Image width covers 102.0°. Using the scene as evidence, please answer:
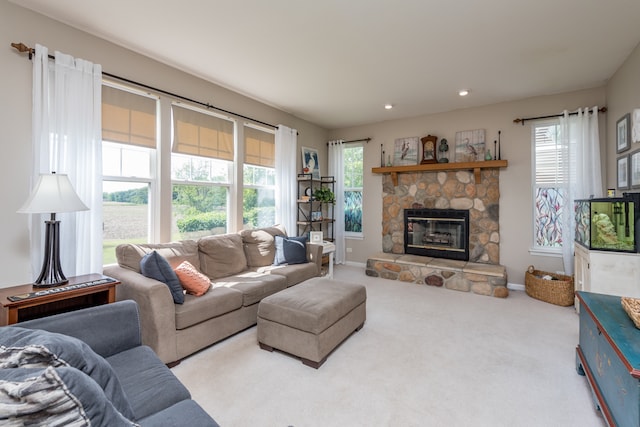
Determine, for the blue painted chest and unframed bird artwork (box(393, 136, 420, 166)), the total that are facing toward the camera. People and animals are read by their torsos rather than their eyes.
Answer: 1

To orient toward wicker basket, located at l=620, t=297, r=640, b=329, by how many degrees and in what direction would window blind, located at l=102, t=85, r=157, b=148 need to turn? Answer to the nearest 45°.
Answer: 0° — it already faces it

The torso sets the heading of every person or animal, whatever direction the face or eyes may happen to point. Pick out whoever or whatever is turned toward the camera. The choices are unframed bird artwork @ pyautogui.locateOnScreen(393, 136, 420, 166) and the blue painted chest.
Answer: the unframed bird artwork

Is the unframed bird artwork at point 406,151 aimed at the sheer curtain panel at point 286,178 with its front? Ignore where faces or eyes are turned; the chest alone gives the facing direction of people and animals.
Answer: no

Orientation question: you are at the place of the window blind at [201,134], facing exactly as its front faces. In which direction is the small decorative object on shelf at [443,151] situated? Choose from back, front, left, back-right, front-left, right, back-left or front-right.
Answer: front-left

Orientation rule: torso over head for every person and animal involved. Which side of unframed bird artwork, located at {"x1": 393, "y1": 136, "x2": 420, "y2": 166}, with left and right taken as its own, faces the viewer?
front

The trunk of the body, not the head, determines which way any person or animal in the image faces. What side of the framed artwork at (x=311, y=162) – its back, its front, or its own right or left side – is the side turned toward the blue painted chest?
front

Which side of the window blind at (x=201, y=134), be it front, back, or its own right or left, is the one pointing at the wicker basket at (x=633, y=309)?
front

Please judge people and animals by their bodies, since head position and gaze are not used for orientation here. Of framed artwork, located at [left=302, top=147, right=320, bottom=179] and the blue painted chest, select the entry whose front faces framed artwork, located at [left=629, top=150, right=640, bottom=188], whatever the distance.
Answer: framed artwork, located at [left=302, top=147, right=320, bottom=179]

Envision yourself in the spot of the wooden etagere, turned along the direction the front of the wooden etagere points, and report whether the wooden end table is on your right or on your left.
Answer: on your right

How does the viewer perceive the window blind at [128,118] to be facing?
facing the viewer and to the right of the viewer

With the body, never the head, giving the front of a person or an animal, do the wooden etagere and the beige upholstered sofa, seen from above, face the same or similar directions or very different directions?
same or similar directions

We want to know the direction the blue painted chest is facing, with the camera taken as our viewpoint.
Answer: facing to the left of the viewer

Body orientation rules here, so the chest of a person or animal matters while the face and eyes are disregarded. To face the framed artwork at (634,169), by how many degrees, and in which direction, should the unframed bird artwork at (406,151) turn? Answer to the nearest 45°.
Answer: approximately 45° to its left

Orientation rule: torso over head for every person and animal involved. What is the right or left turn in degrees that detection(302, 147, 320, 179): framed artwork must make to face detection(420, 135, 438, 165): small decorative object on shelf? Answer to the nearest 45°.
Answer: approximately 45° to its left
